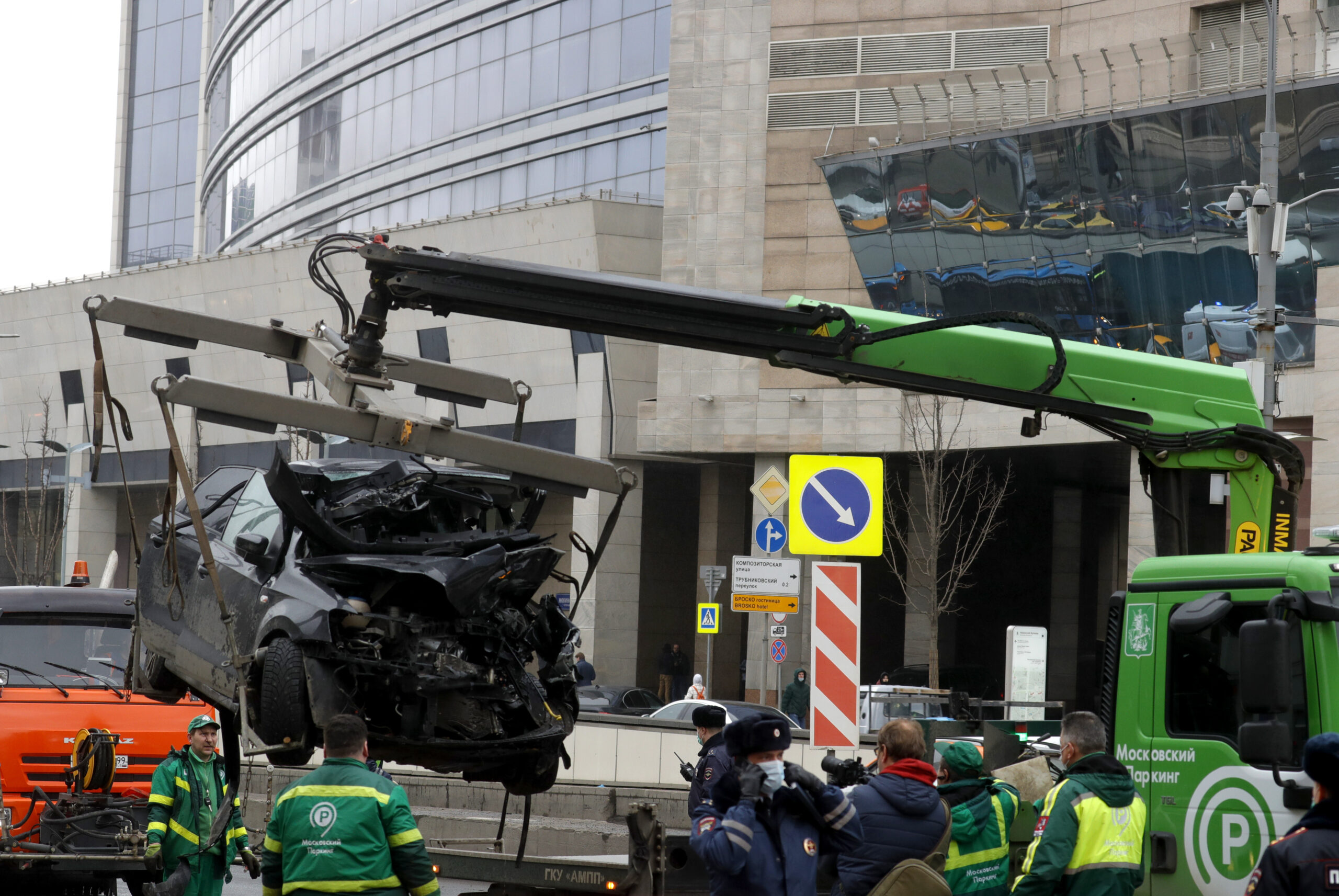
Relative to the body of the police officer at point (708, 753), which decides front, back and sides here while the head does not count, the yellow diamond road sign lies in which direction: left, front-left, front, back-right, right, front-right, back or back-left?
right

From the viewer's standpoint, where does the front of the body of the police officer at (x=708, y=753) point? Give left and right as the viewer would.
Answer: facing to the left of the viewer

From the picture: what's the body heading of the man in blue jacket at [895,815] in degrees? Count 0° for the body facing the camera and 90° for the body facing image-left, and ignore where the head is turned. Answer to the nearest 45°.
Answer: approximately 135°

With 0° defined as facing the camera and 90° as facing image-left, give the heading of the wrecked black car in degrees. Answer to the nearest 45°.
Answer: approximately 315°

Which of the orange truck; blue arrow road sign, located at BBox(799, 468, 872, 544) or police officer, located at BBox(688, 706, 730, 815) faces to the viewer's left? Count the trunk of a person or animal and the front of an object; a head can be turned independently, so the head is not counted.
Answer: the police officer

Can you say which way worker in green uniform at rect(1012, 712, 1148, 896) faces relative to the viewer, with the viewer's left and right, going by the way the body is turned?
facing away from the viewer and to the left of the viewer

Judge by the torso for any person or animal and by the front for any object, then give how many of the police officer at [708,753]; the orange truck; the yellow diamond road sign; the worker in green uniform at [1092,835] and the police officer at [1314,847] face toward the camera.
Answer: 2

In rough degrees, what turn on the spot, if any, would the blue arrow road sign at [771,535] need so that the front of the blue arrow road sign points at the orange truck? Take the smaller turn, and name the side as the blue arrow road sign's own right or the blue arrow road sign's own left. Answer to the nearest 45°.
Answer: approximately 45° to the blue arrow road sign's own right

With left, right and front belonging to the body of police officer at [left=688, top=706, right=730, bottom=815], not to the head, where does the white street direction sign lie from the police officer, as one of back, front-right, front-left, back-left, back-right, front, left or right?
right

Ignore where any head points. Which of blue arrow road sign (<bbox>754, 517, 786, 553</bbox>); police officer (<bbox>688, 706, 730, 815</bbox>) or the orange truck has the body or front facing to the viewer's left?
the police officer
